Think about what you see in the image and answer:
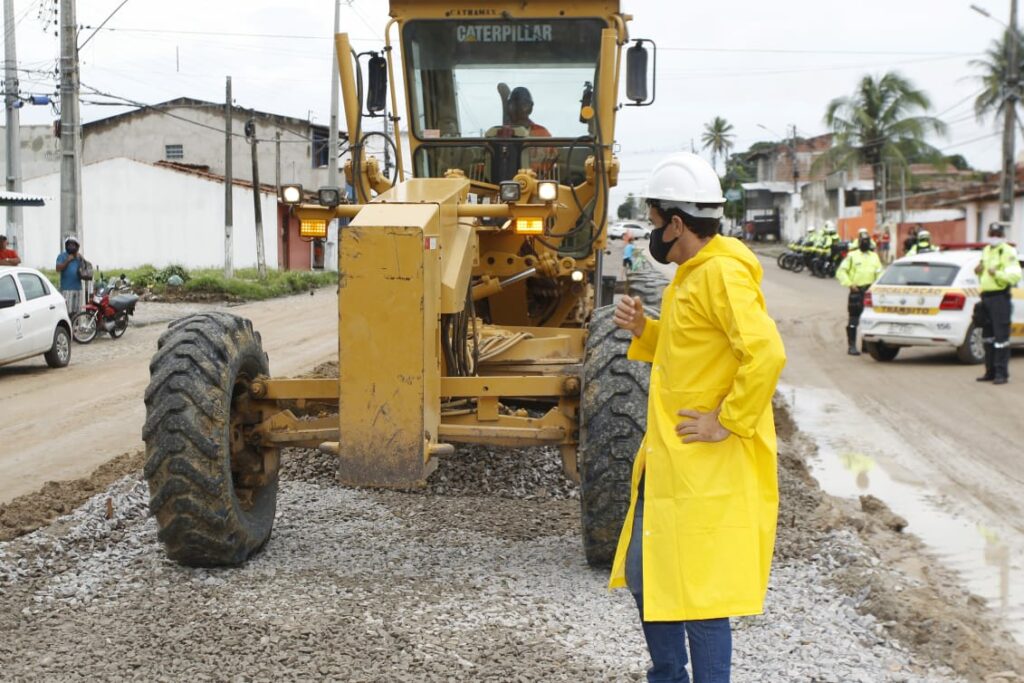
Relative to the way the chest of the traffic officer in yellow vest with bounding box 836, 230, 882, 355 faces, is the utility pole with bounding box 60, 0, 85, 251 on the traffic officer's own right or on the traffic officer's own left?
on the traffic officer's own right

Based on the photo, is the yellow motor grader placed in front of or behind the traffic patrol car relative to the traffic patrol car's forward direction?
behind

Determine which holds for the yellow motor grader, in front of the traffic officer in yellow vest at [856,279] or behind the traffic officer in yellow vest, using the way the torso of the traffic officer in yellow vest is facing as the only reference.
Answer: in front

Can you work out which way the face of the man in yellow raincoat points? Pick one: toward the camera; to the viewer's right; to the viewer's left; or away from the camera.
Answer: to the viewer's left

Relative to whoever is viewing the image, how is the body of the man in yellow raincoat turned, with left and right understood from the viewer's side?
facing to the left of the viewer

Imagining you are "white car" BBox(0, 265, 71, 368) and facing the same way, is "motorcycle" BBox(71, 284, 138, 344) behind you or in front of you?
behind

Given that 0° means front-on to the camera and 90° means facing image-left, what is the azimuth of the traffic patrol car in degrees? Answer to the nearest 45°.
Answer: approximately 225°

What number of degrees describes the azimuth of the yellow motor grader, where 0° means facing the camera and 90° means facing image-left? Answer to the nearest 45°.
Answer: approximately 0°

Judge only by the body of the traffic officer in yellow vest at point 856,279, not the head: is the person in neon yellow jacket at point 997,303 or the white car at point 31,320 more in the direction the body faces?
the person in neon yellow jacket

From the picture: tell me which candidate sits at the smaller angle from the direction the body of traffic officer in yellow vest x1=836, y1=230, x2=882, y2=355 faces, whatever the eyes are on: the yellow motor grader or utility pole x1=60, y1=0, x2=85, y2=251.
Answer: the yellow motor grader
